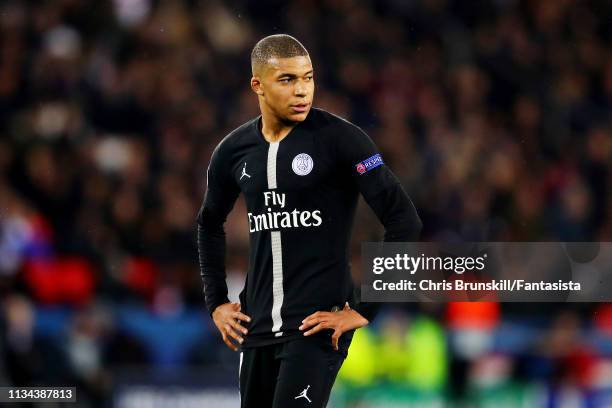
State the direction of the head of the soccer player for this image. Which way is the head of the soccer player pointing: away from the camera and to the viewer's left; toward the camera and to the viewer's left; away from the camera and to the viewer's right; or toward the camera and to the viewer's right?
toward the camera and to the viewer's right

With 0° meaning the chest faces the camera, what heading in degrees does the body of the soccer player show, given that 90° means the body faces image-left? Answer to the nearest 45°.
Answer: approximately 45°
